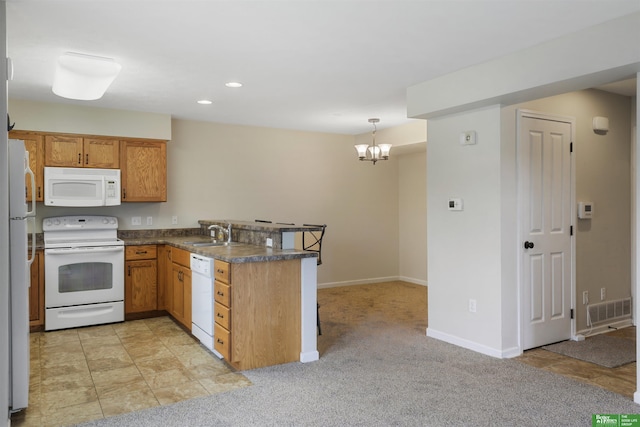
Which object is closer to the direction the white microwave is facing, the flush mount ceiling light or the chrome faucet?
the flush mount ceiling light

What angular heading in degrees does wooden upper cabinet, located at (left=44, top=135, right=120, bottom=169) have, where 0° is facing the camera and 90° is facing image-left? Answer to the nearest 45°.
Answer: approximately 0°

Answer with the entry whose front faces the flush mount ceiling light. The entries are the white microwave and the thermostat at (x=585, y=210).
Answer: the white microwave

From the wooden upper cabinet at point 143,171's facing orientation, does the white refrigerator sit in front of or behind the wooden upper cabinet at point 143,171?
in front

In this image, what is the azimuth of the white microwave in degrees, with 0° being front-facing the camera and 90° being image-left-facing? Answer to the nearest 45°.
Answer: approximately 0°

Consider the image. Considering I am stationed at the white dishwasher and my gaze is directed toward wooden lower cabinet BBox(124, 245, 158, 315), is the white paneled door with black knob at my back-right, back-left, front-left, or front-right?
back-right

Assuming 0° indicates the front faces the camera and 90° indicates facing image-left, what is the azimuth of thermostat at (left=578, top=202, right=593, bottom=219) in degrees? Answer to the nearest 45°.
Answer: approximately 315°

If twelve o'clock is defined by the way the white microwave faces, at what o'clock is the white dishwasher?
The white dishwasher is roughly at 11 o'clock from the white microwave.

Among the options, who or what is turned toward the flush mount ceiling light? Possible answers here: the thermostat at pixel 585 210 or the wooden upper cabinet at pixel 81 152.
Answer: the wooden upper cabinet

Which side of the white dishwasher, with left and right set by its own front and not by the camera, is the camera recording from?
left

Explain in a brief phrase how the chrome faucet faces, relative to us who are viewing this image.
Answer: facing to the left of the viewer

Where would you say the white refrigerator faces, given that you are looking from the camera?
facing to the right of the viewer
